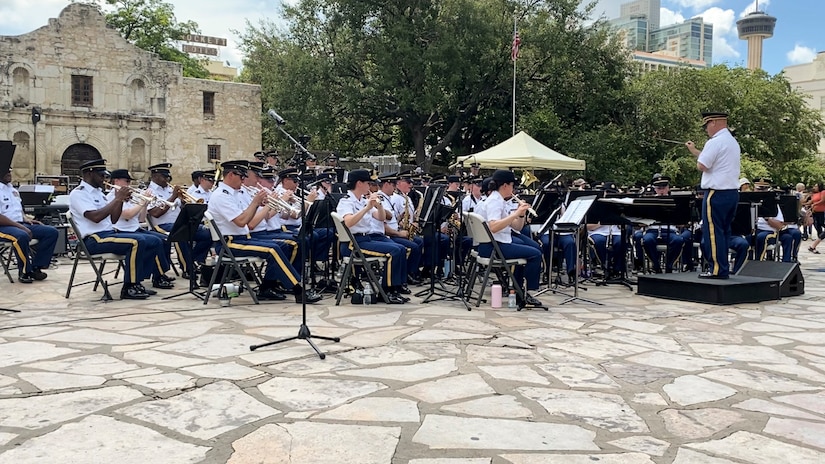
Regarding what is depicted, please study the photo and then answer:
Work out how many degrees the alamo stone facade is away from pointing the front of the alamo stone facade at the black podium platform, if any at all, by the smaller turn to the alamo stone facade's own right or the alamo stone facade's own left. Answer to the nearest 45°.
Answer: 0° — it already faces it

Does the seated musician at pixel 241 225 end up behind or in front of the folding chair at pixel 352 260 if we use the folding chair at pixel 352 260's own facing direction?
behind

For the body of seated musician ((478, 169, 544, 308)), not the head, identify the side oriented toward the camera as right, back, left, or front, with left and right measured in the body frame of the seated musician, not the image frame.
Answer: right

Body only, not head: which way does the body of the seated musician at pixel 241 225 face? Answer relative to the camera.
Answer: to the viewer's right

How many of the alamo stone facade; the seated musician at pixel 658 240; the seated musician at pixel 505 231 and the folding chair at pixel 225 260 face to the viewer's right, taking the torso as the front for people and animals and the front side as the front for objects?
2

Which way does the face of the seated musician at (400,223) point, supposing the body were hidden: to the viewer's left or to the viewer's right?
to the viewer's right

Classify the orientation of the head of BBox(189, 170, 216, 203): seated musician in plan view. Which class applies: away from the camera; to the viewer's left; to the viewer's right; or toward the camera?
to the viewer's right

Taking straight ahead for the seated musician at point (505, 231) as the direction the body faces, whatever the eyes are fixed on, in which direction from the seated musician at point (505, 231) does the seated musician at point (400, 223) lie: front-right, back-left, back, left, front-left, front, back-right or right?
back-left

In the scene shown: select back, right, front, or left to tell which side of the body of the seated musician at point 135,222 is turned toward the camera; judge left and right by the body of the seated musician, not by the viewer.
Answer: right

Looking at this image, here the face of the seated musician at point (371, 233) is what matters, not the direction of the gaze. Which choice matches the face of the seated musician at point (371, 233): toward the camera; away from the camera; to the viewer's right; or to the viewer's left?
to the viewer's right

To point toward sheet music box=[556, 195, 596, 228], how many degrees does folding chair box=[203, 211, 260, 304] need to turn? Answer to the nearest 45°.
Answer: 0° — it already faces it

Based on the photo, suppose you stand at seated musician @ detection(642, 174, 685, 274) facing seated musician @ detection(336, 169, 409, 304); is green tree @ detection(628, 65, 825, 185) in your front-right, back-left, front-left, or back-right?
back-right

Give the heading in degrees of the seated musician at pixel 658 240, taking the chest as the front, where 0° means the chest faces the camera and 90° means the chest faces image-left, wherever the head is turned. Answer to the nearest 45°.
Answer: approximately 0°

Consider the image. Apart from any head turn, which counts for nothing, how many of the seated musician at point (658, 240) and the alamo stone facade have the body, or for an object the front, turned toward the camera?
2

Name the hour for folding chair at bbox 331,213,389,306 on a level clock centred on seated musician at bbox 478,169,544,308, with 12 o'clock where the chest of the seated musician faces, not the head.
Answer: The folding chair is roughly at 6 o'clock from the seated musician.

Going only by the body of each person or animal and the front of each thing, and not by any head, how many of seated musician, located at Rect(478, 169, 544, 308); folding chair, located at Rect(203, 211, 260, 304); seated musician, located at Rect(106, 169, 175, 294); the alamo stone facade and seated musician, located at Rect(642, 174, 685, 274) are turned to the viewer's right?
3

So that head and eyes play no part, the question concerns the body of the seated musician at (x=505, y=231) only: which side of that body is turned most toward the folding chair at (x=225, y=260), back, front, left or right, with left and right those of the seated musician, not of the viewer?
back
